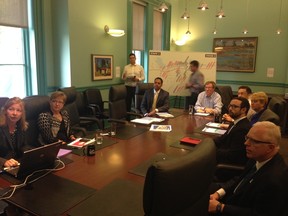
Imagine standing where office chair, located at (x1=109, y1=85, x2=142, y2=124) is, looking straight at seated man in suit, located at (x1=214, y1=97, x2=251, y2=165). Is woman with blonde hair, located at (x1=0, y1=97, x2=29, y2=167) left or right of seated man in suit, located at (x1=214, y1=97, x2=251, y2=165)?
right

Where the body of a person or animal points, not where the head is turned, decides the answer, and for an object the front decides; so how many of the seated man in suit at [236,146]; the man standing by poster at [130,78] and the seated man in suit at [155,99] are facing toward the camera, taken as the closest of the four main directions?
2

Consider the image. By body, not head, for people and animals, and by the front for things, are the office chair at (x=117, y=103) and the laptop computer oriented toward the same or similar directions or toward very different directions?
very different directions

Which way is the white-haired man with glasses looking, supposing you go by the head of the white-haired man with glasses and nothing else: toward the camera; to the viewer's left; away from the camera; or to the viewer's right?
to the viewer's left

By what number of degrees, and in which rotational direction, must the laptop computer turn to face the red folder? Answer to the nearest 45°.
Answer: approximately 135° to its right

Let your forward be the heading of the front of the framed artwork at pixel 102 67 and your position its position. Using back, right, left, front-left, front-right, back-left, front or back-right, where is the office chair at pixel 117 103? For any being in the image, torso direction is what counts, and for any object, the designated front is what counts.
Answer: front-right

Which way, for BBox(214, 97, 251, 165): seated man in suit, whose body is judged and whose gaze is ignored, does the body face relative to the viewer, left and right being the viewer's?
facing to the left of the viewer

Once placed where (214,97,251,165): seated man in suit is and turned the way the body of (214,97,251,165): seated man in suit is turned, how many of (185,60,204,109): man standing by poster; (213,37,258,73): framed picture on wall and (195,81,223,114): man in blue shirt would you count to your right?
3

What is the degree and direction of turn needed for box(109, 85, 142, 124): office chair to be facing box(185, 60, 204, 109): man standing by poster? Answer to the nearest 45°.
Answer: approximately 90° to its left

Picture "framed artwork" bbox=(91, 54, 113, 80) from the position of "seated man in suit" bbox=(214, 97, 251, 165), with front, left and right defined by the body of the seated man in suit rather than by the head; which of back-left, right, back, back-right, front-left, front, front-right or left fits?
front-right
